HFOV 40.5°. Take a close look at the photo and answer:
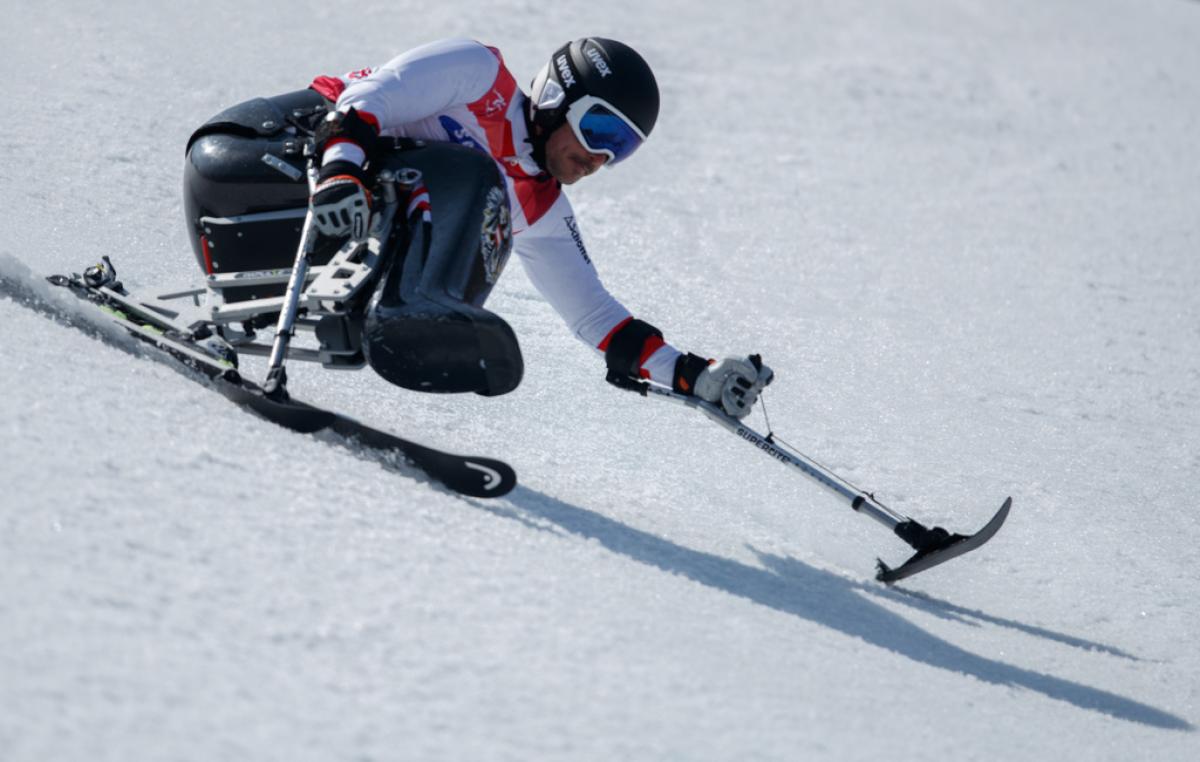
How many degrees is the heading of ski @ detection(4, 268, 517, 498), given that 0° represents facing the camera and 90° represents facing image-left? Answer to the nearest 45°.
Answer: approximately 315°
